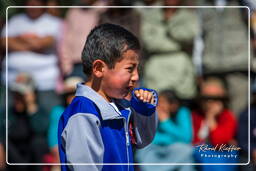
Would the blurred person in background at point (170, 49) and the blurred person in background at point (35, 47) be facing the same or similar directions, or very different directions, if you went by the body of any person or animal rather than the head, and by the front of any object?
same or similar directions

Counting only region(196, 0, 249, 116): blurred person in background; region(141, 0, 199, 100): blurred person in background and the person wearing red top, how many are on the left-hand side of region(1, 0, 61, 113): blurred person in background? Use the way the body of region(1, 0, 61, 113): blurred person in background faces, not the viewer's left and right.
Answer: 3

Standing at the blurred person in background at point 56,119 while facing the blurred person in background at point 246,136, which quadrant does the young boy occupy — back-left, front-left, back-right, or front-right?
front-right

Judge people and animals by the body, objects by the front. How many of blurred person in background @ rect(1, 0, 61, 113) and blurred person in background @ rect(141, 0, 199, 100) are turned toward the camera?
2

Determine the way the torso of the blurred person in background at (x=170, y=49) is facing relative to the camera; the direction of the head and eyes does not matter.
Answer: toward the camera

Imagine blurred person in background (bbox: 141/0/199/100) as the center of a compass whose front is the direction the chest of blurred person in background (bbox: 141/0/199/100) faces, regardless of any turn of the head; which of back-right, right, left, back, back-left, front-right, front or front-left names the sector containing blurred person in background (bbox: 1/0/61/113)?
right

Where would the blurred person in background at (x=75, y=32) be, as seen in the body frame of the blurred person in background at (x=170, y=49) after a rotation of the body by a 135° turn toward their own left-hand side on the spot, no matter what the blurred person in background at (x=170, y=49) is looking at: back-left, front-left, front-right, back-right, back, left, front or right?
back-left

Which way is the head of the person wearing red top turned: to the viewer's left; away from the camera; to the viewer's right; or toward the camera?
toward the camera

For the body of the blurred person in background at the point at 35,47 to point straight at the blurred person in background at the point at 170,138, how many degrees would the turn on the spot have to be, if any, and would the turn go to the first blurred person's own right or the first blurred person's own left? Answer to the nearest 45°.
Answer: approximately 90° to the first blurred person's own left

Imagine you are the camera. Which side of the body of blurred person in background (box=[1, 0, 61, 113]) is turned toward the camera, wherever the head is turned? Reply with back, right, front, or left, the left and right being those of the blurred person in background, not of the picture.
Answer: front
